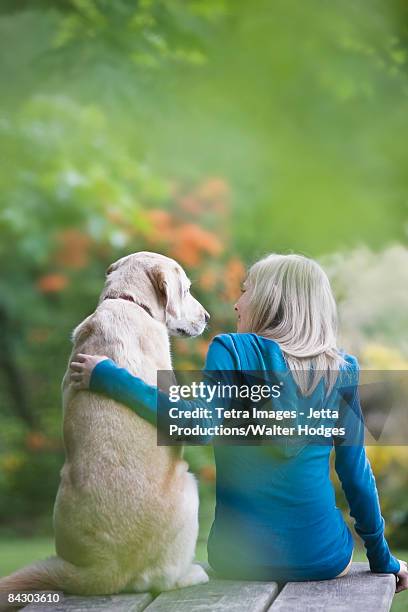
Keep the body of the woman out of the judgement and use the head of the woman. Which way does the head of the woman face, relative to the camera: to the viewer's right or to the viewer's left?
to the viewer's left

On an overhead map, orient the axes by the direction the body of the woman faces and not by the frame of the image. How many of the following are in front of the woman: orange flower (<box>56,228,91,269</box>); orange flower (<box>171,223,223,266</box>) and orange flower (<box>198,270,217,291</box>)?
3

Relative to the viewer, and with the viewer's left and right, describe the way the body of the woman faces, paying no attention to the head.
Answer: facing away from the viewer

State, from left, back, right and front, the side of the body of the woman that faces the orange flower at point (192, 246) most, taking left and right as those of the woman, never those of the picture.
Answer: front

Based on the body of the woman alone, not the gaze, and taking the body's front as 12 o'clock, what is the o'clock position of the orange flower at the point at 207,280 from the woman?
The orange flower is roughly at 12 o'clock from the woman.

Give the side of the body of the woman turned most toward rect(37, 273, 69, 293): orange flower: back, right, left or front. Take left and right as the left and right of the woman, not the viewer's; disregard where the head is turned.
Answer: front
